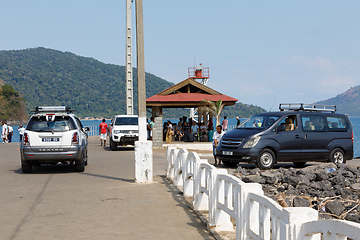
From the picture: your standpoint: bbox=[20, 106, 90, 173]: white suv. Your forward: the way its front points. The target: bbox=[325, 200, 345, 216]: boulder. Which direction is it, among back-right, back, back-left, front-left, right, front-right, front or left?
back-right

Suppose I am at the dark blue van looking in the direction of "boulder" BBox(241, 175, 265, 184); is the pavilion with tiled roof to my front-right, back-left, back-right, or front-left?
back-right

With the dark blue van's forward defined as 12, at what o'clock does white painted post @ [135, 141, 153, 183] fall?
The white painted post is roughly at 12 o'clock from the dark blue van.

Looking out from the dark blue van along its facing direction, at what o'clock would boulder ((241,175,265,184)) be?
The boulder is roughly at 11 o'clock from the dark blue van.

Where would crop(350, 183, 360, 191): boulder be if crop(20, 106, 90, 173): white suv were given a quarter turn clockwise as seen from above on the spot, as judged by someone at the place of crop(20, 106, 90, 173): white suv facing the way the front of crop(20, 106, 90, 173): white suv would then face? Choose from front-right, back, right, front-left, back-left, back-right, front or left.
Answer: front-right

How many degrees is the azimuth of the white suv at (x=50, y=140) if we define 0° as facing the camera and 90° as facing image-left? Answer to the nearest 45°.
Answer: approximately 180°

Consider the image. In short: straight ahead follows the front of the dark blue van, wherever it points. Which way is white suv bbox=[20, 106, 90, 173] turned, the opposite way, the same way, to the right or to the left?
to the right

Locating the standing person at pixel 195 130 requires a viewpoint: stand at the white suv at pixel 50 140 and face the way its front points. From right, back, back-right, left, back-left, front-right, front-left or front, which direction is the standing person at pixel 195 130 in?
front-right

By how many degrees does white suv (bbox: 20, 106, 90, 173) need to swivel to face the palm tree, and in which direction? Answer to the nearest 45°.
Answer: approximately 45° to its right

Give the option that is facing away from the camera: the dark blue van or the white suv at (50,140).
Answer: the white suv

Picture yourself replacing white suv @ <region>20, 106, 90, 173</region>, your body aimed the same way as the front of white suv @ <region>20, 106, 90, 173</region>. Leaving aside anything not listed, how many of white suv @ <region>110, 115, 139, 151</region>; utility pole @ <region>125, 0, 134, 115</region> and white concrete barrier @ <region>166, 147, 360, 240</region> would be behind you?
1

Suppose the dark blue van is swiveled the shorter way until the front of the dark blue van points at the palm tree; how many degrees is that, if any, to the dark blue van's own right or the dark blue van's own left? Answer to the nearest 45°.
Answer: approximately 135° to the dark blue van's own right

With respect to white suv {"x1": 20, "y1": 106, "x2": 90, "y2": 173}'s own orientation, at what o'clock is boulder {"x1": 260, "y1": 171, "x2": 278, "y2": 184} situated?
The boulder is roughly at 4 o'clock from the white suv.

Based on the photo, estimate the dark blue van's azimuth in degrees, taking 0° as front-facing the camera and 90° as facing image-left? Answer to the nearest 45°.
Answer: approximately 45°

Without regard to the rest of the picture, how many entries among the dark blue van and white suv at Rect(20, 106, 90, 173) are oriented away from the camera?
1

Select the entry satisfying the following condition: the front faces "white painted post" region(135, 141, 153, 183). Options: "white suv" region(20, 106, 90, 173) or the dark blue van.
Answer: the dark blue van
